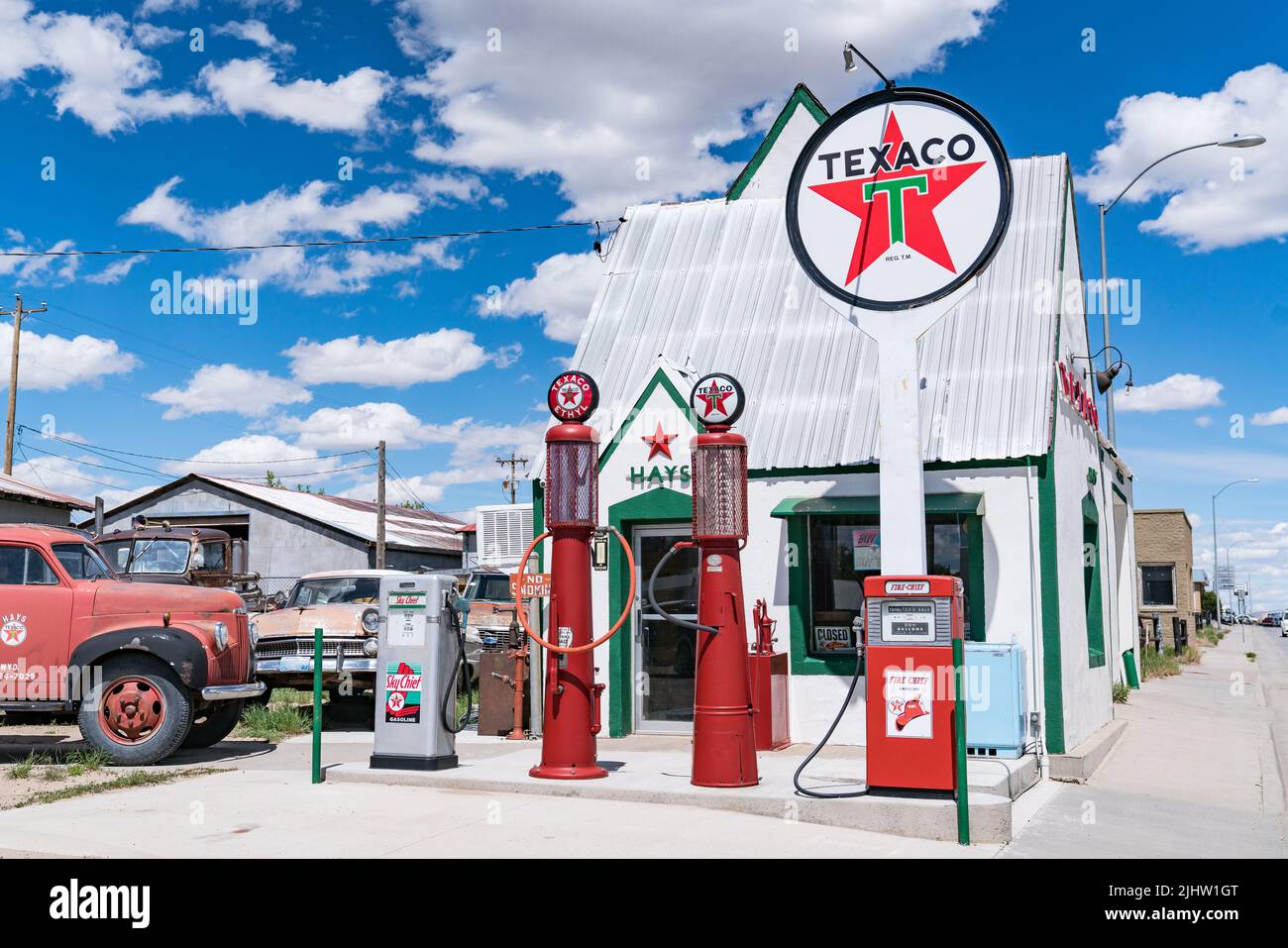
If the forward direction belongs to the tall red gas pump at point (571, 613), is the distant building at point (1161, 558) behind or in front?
behind

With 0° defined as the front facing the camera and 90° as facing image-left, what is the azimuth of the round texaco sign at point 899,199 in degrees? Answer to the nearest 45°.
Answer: approximately 0°

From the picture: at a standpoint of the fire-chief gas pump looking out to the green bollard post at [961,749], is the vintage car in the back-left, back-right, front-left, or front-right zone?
back-right

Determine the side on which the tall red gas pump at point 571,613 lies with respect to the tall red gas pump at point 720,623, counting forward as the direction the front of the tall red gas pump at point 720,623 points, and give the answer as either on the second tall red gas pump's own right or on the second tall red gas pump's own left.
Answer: on the second tall red gas pump's own right

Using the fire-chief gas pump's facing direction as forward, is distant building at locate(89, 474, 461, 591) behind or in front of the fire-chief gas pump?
behind

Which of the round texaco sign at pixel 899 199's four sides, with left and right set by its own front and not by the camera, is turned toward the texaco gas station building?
back

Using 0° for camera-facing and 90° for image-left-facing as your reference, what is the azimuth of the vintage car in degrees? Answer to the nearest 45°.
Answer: approximately 45°

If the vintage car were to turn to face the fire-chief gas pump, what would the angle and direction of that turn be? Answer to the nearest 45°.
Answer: approximately 90° to its left

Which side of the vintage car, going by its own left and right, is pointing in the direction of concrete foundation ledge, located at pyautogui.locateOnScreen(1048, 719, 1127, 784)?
left
